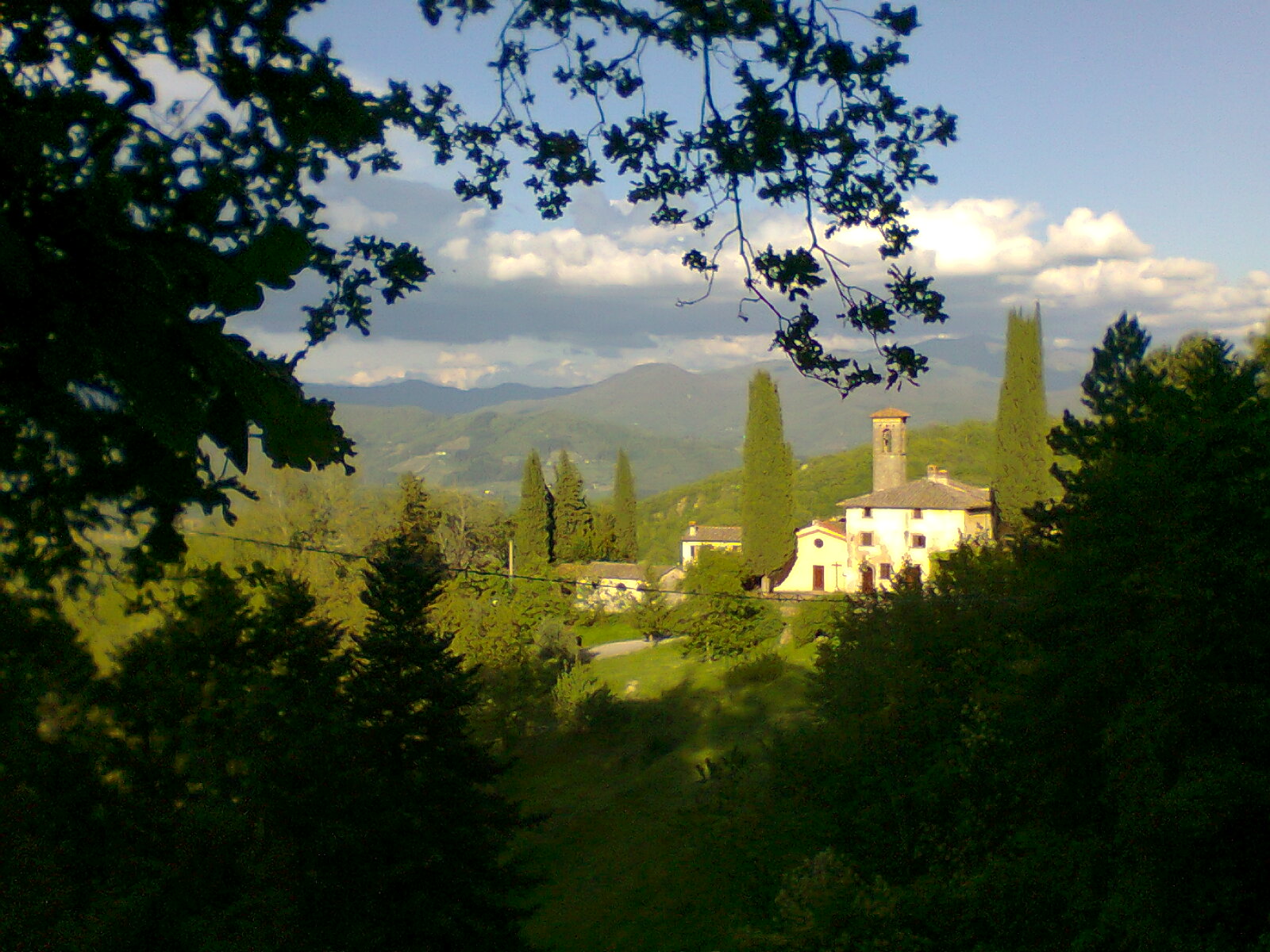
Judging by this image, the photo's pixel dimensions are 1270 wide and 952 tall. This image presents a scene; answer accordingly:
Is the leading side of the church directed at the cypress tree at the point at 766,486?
no

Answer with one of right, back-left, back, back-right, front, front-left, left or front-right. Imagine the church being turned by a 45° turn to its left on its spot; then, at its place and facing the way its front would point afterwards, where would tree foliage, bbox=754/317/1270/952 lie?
front-right

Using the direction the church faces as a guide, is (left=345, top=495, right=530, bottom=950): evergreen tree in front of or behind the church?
in front

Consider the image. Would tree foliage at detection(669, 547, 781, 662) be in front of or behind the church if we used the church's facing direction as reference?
in front

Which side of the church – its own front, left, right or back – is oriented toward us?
front

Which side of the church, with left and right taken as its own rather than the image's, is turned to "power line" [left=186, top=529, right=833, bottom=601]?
front

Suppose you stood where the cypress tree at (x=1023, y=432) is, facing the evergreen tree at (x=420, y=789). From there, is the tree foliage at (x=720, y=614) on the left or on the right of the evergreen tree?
right

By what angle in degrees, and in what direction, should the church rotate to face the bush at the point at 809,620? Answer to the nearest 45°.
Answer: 0° — it already faces it

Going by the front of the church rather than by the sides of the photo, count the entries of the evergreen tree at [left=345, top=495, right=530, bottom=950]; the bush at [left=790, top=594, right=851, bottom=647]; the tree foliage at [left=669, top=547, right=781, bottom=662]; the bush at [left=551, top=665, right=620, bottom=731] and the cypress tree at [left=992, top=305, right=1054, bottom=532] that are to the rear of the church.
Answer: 0

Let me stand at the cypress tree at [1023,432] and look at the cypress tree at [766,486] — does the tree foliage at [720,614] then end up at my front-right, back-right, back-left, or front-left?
front-left
